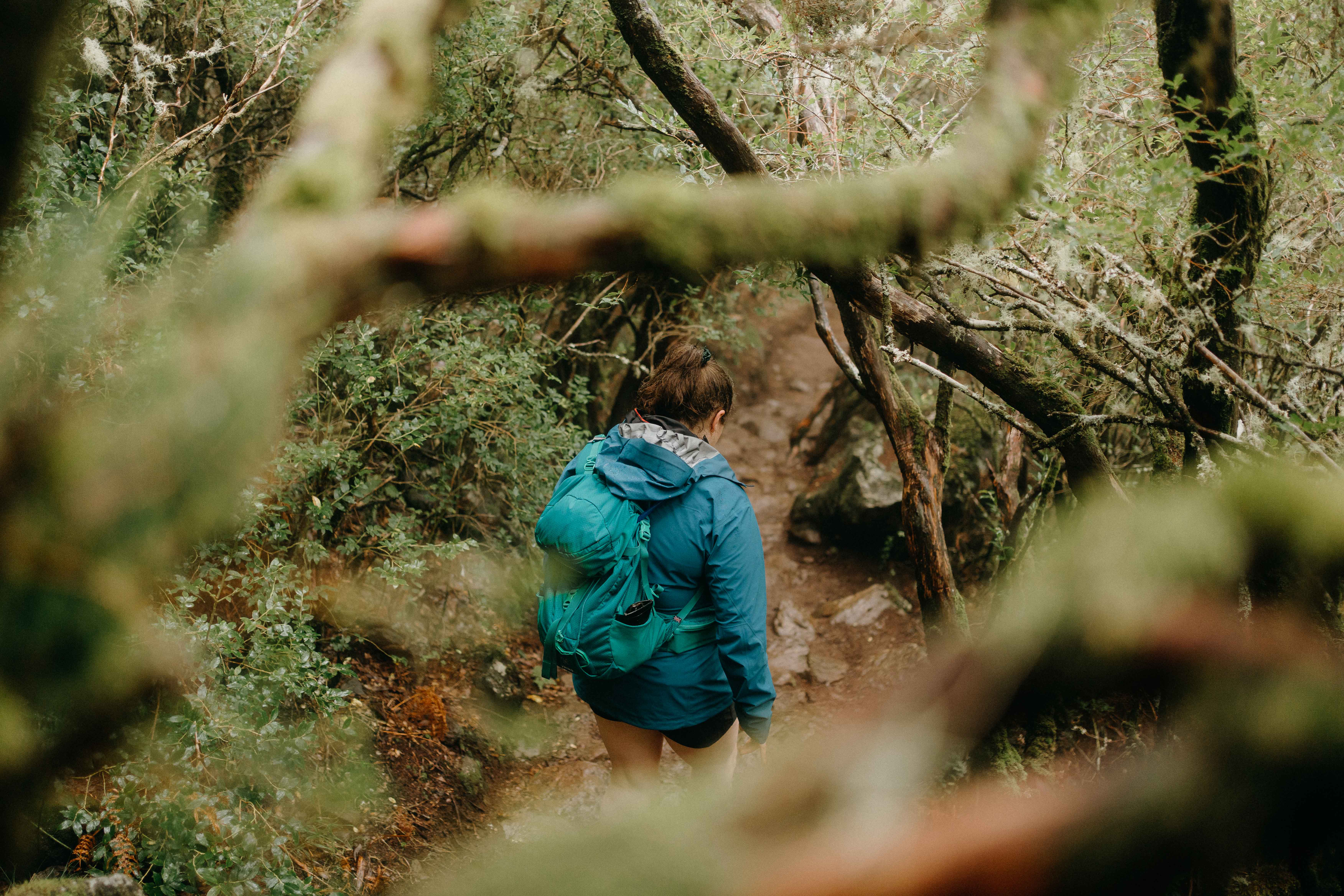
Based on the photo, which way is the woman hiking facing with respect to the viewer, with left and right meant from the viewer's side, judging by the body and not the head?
facing away from the viewer and to the right of the viewer

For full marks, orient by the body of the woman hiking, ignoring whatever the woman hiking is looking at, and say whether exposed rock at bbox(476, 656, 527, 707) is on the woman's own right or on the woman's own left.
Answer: on the woman's own left

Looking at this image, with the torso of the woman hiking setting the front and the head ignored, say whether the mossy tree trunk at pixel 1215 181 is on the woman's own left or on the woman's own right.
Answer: on the woman's own right

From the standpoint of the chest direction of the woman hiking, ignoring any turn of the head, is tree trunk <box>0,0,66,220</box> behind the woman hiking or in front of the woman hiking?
behind

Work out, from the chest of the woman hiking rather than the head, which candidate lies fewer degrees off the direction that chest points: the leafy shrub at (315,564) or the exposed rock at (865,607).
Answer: the exposed rock

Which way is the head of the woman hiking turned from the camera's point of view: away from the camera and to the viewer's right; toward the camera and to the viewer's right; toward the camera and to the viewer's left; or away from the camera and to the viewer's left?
away from the camera and to the viewer's right
